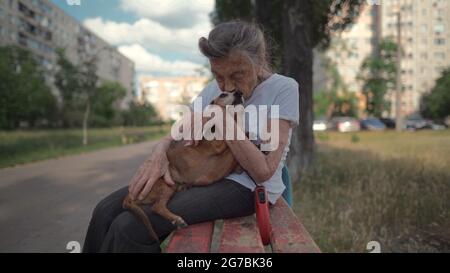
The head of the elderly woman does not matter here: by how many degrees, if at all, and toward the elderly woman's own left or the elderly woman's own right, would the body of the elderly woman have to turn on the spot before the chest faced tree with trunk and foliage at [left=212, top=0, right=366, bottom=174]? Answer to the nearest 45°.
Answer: approximately 135° to the elderly woman's own right

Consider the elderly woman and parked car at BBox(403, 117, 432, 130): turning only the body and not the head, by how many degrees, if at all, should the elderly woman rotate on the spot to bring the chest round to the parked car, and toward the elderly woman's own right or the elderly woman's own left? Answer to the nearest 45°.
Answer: approximately 180°

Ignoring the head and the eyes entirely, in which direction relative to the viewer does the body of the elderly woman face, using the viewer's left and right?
facing the viewer and to the left of the viewer

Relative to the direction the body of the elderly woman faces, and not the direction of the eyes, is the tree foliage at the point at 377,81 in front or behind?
behind

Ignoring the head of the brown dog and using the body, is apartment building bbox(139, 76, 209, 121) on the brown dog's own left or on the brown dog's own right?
on the brown dog's own left
